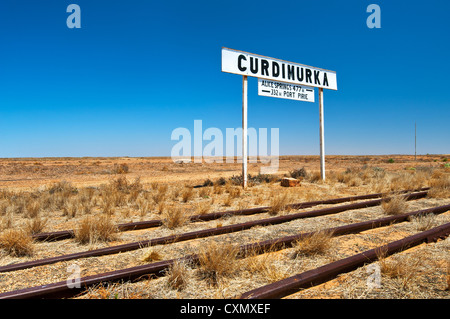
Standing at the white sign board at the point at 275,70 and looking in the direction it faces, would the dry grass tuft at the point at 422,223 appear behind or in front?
in front

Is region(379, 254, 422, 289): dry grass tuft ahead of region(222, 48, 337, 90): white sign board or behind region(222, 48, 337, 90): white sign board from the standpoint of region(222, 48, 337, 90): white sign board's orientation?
ahead

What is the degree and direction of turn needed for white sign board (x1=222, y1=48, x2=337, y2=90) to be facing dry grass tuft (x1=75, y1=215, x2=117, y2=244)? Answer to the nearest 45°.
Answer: approximately 45° to its right

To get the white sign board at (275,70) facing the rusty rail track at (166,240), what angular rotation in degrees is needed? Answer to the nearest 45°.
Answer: approximately 45° to its right

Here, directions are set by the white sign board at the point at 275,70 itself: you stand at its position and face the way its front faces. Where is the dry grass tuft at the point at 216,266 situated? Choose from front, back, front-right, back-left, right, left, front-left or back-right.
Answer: front-right

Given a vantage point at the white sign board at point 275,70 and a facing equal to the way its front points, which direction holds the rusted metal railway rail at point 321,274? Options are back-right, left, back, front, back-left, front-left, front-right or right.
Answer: front-right

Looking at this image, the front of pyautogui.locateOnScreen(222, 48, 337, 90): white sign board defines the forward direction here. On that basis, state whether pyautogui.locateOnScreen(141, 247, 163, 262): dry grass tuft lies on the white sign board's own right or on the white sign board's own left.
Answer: on the white sign board's own right

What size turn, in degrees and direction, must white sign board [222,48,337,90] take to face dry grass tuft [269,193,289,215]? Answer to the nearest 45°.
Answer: approximately 45° to its right
